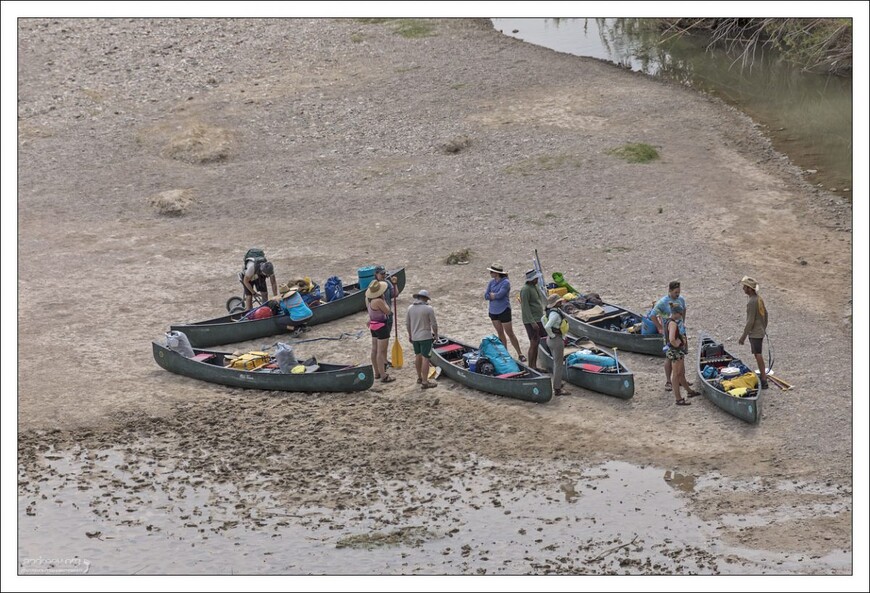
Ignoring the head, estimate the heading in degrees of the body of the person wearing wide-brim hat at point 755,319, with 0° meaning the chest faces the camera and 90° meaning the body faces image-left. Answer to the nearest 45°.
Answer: approximately 90°
